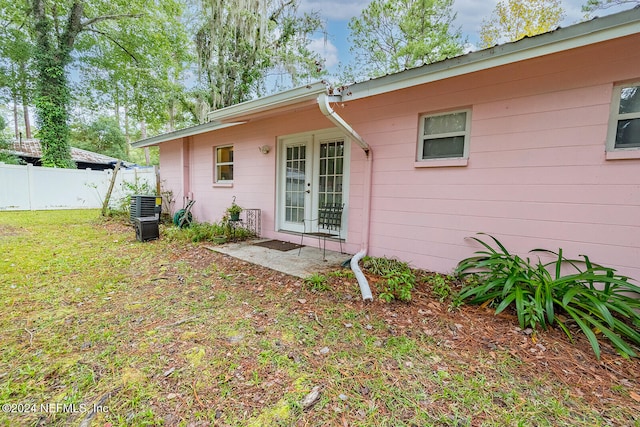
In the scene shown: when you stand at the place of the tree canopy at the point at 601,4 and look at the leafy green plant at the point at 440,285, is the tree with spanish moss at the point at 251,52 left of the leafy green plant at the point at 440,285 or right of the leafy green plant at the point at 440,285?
right

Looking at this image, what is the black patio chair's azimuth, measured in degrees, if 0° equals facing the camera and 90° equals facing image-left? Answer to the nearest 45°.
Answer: approximately 45°

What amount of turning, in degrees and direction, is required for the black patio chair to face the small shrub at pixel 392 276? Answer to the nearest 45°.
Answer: approximately 90° to its left

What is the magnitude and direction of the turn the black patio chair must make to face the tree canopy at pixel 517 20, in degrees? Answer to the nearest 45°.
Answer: approximately 180°

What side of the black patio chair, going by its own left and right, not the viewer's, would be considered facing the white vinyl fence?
right

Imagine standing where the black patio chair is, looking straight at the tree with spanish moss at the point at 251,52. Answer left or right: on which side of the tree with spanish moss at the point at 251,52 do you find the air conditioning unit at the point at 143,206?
left
